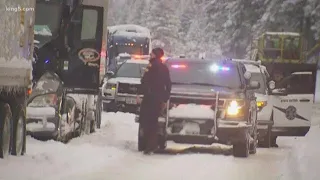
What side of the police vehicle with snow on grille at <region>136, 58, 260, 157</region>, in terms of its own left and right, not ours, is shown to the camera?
front

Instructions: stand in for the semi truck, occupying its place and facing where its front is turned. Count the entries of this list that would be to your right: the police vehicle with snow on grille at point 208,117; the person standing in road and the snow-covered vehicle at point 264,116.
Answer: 0

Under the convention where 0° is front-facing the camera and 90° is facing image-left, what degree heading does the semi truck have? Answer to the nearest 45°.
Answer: approximately 45°

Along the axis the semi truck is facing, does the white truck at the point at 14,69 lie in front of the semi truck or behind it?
in front

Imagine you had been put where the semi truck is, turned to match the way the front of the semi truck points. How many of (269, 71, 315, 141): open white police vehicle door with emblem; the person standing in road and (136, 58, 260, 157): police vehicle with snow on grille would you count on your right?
0

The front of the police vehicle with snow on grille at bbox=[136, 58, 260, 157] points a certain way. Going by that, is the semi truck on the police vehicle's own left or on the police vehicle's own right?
on the police vehicle's own right

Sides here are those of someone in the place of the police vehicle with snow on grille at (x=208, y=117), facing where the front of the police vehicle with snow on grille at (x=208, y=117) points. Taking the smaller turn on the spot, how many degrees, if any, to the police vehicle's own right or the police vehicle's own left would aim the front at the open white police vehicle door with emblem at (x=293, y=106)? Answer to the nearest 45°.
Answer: approximately 135° to the police vehicle's own left

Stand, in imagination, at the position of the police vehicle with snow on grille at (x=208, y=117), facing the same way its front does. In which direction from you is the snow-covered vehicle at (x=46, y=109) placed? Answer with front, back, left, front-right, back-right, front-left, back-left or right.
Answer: right

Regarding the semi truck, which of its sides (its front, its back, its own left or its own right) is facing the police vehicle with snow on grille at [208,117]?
left

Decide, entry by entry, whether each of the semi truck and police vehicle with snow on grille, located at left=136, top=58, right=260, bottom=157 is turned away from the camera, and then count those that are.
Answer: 0

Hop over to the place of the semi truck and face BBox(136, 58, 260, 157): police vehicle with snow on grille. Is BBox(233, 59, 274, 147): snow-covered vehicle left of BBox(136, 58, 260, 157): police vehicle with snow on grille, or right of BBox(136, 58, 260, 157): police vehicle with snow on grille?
left

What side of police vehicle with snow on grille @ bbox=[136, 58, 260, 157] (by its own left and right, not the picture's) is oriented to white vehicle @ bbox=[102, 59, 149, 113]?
back

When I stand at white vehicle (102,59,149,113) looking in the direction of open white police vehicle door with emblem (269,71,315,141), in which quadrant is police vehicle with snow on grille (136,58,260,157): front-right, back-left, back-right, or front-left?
front-right

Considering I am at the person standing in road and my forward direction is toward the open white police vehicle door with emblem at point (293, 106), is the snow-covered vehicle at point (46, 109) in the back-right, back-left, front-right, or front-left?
back-left

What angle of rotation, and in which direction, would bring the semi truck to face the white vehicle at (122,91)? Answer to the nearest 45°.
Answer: approximately 135° to its right
